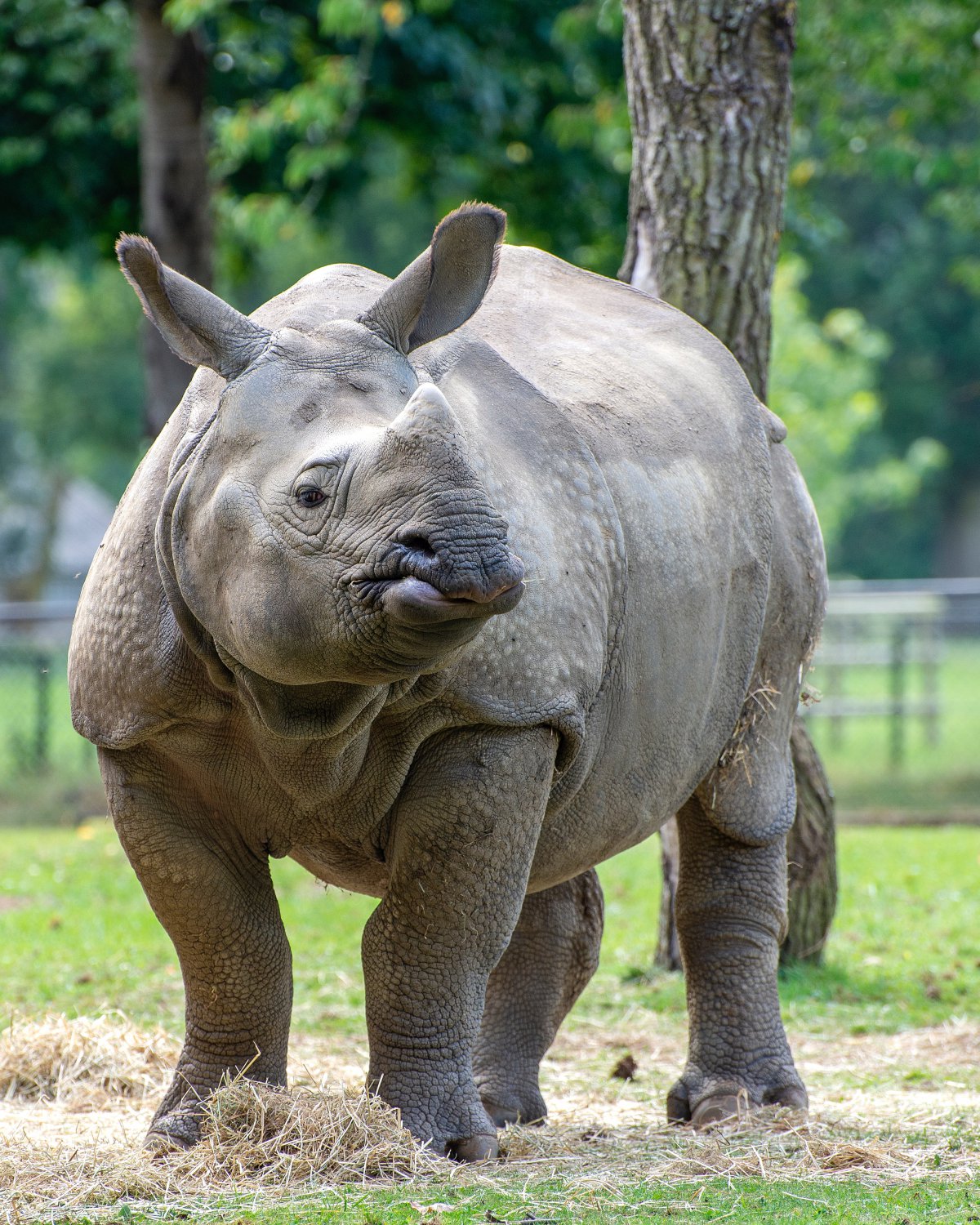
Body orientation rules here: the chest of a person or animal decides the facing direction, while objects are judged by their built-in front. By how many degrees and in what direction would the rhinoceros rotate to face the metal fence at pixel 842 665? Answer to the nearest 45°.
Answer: approximately 135° to its right

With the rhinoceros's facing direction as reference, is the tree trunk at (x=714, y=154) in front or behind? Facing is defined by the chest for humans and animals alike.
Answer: behind

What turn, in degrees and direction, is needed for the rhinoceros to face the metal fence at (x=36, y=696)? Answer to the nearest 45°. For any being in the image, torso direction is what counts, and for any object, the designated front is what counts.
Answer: approximately 135° to its right

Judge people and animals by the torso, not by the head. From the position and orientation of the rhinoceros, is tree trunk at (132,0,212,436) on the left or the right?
on its right

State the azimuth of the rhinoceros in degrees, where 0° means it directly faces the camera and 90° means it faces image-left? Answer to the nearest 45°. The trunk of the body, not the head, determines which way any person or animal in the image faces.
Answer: approximately 45°
